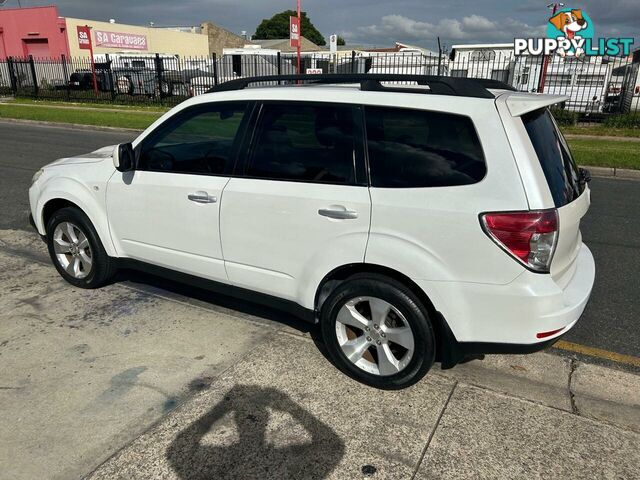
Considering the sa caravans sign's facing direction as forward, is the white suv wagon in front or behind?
in front

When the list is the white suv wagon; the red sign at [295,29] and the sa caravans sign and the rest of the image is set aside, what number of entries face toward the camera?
2

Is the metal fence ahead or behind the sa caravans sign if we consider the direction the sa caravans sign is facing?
ahead

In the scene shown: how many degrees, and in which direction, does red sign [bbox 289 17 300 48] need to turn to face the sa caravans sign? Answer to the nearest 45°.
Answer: approximately 135° to its right

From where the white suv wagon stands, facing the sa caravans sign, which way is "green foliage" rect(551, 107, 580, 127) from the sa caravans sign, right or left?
right

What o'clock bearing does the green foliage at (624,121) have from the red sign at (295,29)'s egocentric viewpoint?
The green foliage is roughly at 10 o'clock from the red sign.

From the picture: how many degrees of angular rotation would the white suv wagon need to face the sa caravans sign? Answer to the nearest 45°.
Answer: approximately 45° to its right

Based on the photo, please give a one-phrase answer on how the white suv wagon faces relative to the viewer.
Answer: facing away from the viewer and to the left of the viewer

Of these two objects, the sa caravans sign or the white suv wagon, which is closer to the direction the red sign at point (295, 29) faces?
the white suv wagon
